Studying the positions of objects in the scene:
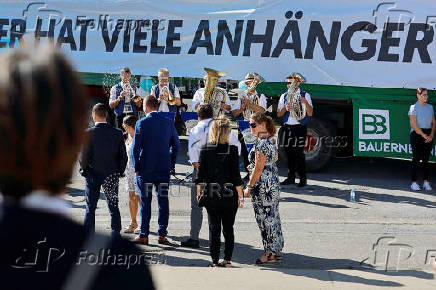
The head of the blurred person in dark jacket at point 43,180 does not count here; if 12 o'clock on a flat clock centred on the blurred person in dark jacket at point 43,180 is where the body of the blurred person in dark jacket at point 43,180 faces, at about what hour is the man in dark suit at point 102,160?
the man in dark suit at point 102,160 is roughly at 12 o'clock from the blurred person in dark jacket at point 43,180.

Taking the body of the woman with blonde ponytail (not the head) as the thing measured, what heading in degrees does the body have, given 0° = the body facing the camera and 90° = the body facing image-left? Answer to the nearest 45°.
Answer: approximately 180°

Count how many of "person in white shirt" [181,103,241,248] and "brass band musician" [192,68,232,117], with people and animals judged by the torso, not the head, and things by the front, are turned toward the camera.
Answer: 1

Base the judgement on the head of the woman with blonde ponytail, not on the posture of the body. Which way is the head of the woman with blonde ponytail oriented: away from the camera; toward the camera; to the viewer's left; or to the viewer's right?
away from the camera

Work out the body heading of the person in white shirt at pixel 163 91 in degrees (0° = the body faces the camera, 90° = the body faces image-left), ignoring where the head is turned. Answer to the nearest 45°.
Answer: approximately 0°

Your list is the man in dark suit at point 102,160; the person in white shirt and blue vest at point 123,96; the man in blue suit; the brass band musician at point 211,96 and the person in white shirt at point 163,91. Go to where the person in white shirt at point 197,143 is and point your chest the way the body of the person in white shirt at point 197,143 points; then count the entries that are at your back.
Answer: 0

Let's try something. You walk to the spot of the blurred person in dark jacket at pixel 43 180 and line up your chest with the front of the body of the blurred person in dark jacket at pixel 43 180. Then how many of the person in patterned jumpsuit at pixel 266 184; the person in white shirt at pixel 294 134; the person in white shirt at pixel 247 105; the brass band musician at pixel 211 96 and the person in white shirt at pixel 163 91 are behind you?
0

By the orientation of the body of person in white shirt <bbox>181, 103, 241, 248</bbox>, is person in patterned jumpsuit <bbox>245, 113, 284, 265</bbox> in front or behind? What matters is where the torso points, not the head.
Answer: behind

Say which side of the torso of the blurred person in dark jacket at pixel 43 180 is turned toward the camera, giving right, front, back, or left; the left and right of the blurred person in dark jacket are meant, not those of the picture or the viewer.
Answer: back

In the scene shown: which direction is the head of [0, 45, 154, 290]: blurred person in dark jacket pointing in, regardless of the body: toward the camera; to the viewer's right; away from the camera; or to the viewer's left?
away from the camera

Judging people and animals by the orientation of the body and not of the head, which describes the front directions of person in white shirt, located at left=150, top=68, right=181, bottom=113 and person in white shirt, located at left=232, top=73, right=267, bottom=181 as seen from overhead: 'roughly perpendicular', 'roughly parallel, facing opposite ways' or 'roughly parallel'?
roughly parallel

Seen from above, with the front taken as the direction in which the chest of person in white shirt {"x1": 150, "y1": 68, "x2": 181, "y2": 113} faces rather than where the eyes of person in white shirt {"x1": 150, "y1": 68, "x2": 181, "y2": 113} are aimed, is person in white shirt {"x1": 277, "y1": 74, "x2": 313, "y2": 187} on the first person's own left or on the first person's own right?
on the first person's own left

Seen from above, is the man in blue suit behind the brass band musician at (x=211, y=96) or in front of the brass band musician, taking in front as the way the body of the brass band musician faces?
in front

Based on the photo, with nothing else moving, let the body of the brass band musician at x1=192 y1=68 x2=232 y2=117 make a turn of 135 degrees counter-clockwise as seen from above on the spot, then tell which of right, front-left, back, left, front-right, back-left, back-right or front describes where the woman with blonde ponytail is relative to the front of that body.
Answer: back-right

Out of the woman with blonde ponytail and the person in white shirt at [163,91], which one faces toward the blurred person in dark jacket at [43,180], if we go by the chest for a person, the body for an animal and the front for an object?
the person in white shirt

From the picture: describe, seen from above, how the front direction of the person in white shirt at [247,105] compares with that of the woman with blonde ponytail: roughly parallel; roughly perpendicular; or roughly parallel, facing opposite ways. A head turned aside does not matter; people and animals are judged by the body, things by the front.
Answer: roughly parallel, facing opposite ways

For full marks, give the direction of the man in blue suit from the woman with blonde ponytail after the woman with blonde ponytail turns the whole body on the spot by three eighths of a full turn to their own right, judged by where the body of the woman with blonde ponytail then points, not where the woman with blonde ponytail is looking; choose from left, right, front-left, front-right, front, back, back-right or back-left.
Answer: back

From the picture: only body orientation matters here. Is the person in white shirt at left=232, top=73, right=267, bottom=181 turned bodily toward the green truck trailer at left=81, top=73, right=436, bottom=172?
no

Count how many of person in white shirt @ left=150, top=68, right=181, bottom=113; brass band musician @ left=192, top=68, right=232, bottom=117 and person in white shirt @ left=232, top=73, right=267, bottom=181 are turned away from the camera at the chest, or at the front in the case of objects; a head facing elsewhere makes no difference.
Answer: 0

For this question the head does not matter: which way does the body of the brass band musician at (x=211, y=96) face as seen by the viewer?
toward the camera

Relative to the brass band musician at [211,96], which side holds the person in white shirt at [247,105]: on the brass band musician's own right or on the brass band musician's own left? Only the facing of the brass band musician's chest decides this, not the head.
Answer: on the brass band musician's own left

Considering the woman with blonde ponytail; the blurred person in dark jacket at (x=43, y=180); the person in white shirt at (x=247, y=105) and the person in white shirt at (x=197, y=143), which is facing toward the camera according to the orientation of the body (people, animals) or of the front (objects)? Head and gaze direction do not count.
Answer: the person in white shirt at (x=247, y=105)
